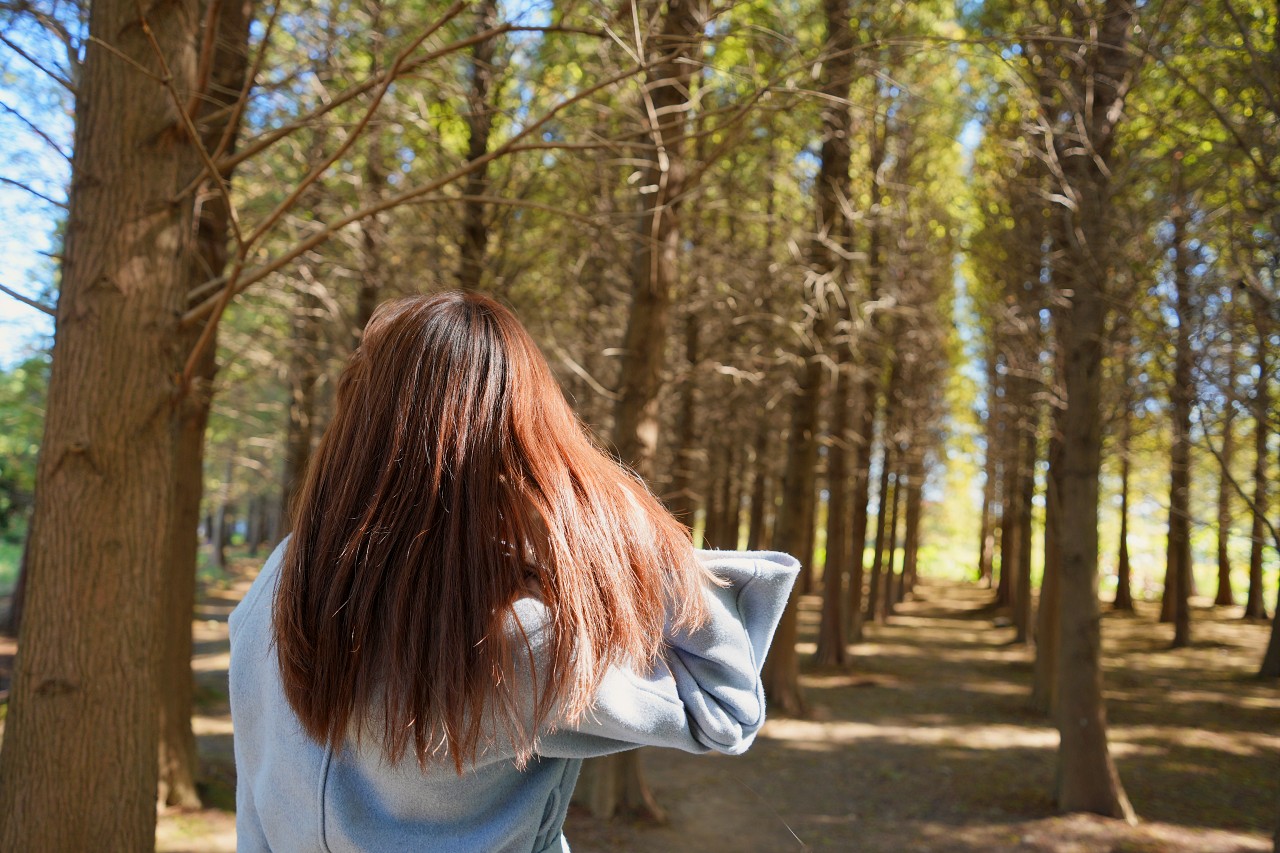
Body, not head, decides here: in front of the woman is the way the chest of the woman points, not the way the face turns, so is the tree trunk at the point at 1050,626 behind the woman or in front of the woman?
in front

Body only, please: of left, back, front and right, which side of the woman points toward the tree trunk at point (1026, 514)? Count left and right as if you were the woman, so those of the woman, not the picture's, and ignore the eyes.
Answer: front

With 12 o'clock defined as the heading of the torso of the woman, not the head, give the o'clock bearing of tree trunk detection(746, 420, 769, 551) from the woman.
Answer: The tree trunk is roughly at 11 o'clock from the woman.

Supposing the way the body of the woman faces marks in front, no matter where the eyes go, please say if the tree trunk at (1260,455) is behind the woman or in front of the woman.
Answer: in front

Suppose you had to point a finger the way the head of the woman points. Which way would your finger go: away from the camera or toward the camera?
away from the camera

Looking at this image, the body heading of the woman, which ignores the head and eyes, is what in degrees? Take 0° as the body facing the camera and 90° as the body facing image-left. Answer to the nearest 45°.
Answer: approximately 225°

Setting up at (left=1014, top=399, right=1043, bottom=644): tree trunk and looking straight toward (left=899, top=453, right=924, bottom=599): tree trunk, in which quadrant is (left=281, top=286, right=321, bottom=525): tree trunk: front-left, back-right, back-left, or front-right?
back-left

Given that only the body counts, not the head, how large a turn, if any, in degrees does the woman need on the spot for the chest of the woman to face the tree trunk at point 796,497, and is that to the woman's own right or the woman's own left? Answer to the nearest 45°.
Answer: approximately 45° to the woman's own left
